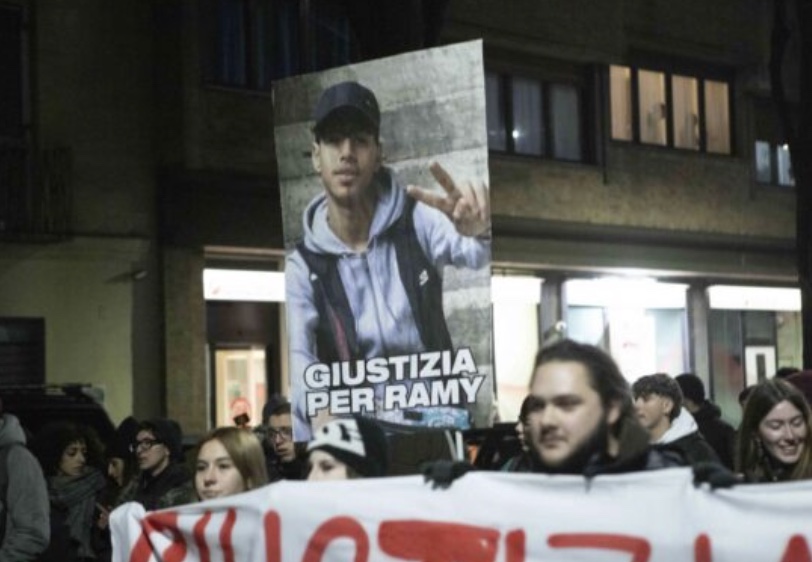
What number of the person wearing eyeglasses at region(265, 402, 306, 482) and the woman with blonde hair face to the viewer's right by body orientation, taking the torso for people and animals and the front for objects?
0

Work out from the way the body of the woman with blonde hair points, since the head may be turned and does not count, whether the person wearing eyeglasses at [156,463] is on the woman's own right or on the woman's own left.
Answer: on the woman's own right

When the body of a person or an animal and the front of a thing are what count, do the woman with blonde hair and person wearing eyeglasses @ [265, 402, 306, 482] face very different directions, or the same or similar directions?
same or similar directions

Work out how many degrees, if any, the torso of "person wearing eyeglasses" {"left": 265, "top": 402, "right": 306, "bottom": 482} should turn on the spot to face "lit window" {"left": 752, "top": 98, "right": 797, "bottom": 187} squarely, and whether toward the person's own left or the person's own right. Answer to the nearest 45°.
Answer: approximately 180°

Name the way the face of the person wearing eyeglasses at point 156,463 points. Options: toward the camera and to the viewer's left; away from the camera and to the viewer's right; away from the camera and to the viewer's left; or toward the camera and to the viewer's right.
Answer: toward the camera and to the viewer's left

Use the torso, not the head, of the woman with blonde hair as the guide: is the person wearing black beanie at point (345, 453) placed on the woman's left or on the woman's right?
on the woman's left

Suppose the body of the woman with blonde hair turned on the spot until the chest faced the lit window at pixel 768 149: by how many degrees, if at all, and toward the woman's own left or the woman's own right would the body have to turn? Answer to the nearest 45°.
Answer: approximately 180°

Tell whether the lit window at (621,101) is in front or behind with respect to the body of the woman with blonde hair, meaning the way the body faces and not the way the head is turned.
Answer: behind

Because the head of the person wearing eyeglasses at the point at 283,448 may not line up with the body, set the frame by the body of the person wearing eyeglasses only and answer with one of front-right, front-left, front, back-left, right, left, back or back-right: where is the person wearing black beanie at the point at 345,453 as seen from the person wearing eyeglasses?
front-left

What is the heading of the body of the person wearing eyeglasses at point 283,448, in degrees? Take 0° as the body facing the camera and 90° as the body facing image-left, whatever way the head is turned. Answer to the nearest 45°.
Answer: approximately 45°
